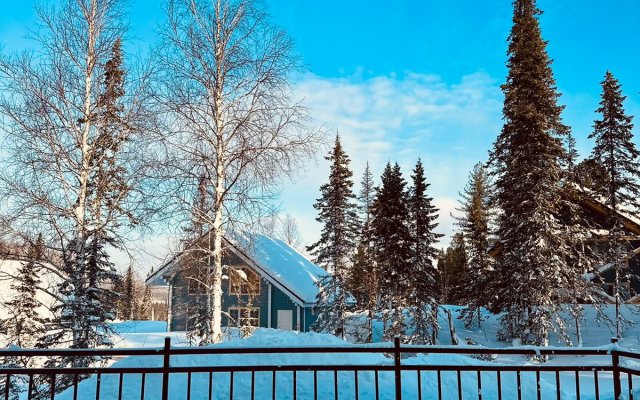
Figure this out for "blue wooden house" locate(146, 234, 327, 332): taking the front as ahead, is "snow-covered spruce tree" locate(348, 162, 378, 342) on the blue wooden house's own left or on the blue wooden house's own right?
on the blue wooden house's own left

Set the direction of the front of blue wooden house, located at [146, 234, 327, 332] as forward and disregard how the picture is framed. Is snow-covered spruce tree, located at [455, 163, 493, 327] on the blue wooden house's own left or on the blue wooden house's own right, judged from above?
on the blue wooden house's own left

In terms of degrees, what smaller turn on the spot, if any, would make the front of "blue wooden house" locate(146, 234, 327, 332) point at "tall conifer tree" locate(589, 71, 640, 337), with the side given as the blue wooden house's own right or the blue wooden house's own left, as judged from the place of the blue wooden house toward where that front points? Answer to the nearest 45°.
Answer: approximately 90° to the blue wooden house's own left

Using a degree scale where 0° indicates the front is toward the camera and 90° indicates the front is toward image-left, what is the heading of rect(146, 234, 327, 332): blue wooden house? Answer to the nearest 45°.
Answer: approximately 0°
